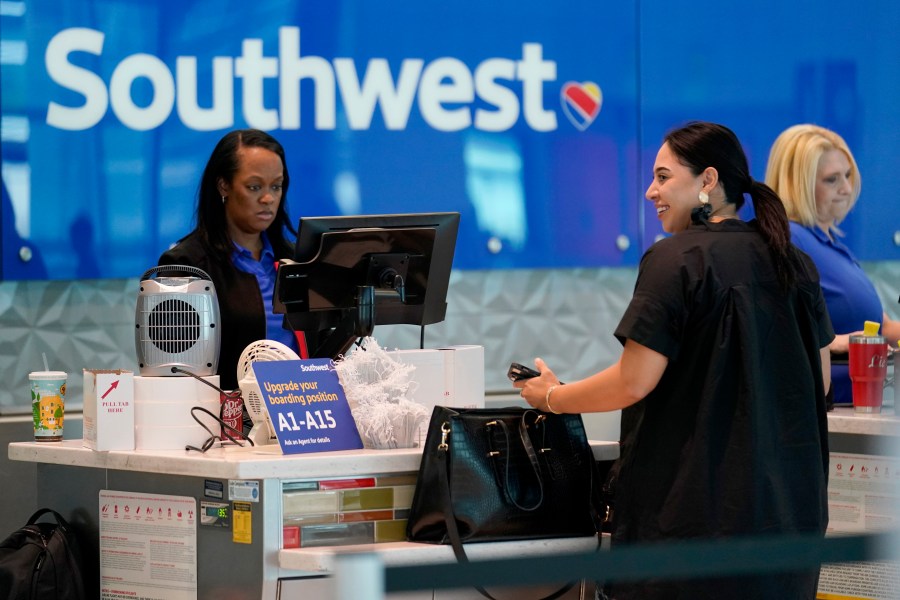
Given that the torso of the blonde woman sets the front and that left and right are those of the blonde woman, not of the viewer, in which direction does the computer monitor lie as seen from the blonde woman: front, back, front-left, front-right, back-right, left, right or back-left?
right

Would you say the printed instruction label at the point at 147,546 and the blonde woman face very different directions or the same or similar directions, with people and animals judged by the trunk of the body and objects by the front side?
same or similar directions

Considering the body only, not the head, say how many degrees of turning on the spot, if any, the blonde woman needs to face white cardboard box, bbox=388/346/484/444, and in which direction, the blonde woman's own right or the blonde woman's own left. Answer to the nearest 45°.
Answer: approximately 90° to the blonde woman's own right

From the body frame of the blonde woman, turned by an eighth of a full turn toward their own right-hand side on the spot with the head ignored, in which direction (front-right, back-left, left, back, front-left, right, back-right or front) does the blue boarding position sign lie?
front-right

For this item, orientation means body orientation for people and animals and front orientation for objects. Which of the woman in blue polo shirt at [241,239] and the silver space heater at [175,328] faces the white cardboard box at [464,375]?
the woman in blue polo shirt

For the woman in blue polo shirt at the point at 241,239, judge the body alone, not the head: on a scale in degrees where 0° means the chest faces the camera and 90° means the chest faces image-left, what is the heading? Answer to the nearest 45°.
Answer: approximately 315°

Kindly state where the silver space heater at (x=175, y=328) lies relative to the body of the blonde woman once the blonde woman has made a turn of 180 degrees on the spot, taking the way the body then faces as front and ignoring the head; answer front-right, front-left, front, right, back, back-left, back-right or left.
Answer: left

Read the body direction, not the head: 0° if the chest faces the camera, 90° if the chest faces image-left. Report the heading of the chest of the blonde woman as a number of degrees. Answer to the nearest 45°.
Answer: approximately 315°

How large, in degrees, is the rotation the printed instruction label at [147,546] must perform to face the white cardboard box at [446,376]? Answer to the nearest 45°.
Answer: approximately 90° to its left

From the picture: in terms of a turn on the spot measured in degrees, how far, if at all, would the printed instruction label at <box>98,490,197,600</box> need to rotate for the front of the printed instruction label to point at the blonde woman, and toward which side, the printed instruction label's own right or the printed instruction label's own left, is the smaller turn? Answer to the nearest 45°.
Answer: approximately 90° to the printed instruction label's own left

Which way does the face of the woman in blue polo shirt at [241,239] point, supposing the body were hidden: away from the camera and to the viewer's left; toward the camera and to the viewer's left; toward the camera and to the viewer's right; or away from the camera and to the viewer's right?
toward the camera and to the viewer's right

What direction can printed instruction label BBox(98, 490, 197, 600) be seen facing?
toward the camera
